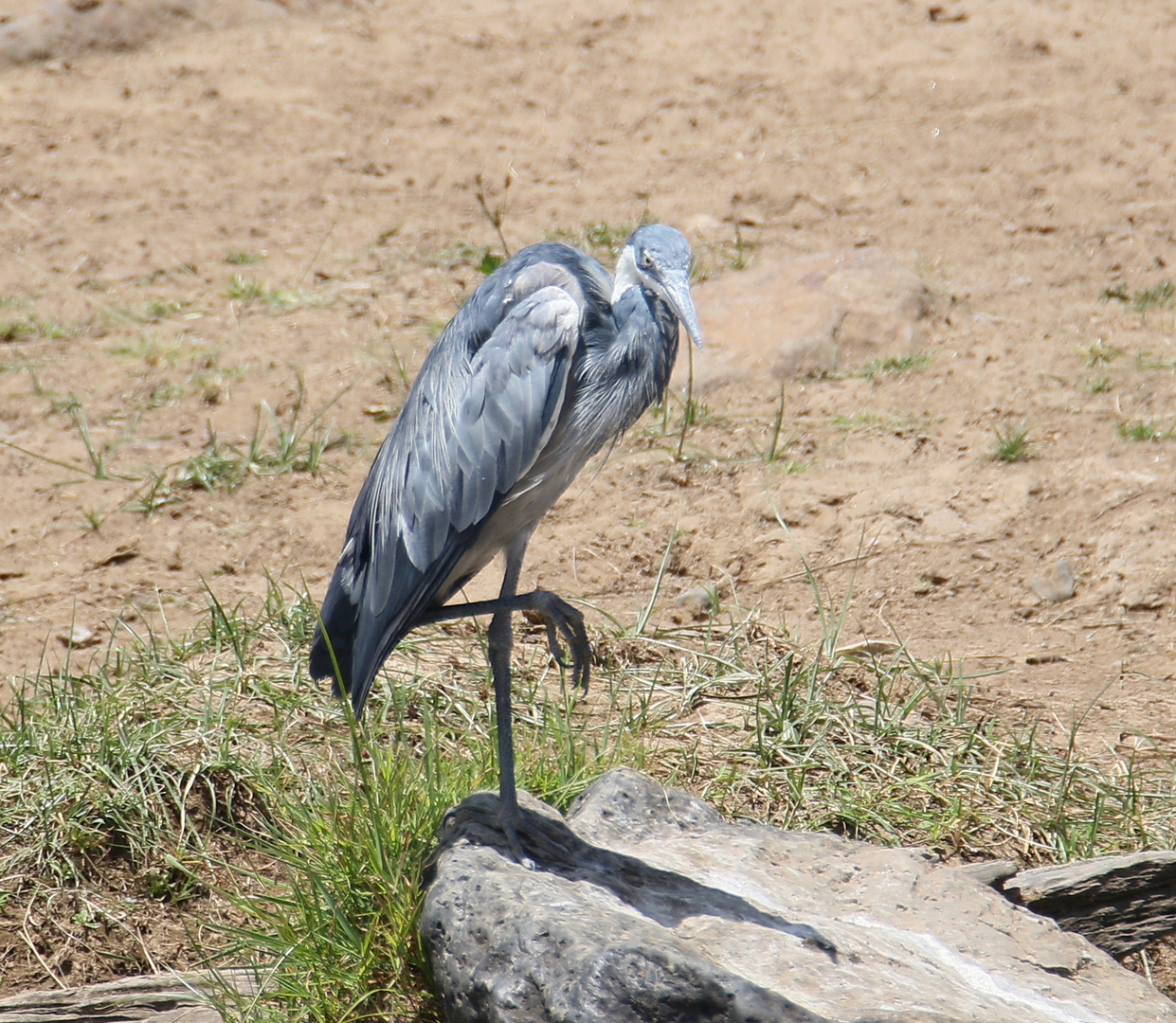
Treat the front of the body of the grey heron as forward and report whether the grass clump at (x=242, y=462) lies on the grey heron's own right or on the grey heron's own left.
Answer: on the grey heron's own left

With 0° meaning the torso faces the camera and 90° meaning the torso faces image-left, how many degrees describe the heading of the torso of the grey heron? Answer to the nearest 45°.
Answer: approximately 270°

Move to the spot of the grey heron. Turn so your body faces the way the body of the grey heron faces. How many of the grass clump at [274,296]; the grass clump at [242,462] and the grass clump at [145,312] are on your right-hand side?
0

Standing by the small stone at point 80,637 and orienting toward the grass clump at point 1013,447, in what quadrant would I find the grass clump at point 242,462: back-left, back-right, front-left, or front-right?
front-left

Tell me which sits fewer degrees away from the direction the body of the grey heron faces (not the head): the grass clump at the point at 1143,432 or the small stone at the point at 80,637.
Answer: the grass clump

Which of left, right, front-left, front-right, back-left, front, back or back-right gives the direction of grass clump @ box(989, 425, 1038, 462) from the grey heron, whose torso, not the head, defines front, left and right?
front-left

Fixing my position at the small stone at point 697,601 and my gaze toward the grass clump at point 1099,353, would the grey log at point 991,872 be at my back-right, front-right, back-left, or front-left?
back-right

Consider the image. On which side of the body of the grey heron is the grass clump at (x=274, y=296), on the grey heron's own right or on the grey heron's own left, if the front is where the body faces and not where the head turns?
on the grey heron's own left

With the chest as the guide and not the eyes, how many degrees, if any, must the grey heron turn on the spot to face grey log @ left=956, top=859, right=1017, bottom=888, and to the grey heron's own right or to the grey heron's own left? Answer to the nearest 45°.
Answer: approximately 45° to the grey heron's own right

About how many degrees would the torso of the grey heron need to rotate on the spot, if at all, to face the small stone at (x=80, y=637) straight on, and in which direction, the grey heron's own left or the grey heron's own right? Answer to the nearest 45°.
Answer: approximately 135° to the grey heron's own left

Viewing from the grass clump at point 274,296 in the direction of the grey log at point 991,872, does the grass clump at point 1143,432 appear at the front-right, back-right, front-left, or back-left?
front-left

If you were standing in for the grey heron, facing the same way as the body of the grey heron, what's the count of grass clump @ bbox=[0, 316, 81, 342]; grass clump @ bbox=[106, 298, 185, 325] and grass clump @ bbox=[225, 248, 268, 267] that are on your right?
0

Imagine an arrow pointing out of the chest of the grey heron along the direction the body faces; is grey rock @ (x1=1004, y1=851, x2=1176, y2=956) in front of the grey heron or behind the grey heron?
in front

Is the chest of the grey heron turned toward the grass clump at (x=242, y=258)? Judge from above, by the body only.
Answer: no
